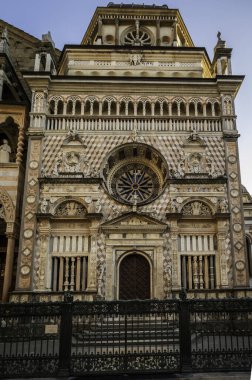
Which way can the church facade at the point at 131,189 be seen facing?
toward the camera

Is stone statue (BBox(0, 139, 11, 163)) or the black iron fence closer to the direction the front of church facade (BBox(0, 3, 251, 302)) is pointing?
the black iron fence

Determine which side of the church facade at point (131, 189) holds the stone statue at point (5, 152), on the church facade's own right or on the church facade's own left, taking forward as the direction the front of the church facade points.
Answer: on the church facade's own right

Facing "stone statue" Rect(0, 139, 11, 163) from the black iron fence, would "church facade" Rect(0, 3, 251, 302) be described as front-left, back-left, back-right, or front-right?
front-right

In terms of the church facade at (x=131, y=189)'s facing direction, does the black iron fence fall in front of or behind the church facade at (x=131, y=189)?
in front
